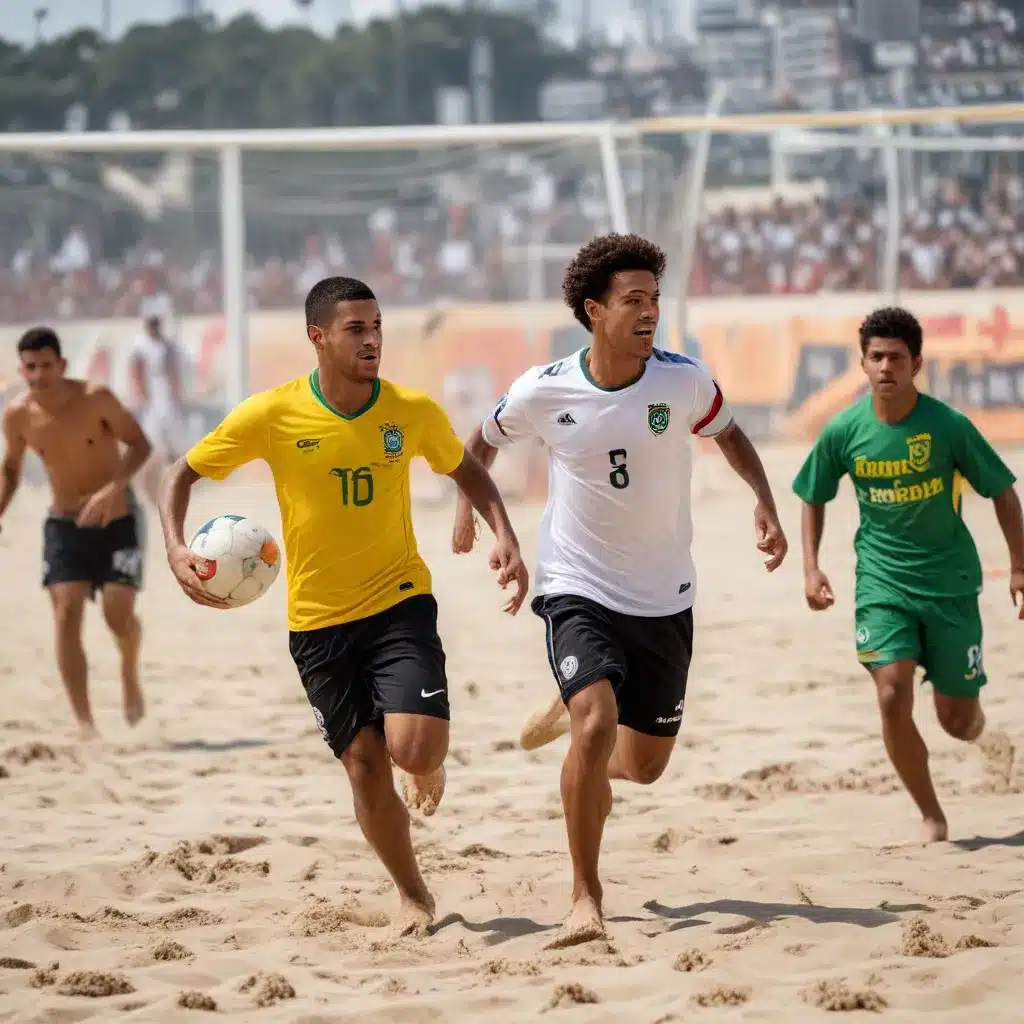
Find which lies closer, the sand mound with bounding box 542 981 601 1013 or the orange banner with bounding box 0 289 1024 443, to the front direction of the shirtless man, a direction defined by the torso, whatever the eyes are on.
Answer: the sand mound

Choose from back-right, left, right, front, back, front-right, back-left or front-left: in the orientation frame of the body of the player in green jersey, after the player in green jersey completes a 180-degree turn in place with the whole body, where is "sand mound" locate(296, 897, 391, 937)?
back-left

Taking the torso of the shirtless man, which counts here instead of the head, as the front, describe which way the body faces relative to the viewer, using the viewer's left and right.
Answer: facing the viewer

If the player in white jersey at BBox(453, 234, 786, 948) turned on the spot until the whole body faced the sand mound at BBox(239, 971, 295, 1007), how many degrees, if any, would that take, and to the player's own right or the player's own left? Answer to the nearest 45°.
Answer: approximately 45° to the player's own right

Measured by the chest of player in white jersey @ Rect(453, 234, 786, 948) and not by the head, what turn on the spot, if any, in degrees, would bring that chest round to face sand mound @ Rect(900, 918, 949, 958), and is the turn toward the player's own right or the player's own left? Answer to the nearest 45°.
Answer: approximately 45° to the player's own left

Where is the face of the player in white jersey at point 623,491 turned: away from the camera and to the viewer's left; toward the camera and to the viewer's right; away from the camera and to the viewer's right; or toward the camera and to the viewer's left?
toward the camera and to the viewer's right

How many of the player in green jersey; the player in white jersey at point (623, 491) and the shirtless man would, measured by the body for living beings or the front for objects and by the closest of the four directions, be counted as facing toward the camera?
3

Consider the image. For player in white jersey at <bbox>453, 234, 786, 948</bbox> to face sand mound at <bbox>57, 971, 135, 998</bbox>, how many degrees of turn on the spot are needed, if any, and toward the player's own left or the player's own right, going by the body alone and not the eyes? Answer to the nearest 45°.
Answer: approximately 45° to the player's own right

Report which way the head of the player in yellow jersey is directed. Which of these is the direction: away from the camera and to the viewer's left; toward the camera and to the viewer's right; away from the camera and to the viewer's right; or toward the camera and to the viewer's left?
toward the camera and to the viewer's right

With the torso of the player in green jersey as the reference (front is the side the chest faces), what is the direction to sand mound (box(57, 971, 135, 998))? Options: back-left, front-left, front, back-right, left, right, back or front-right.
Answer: front-right
